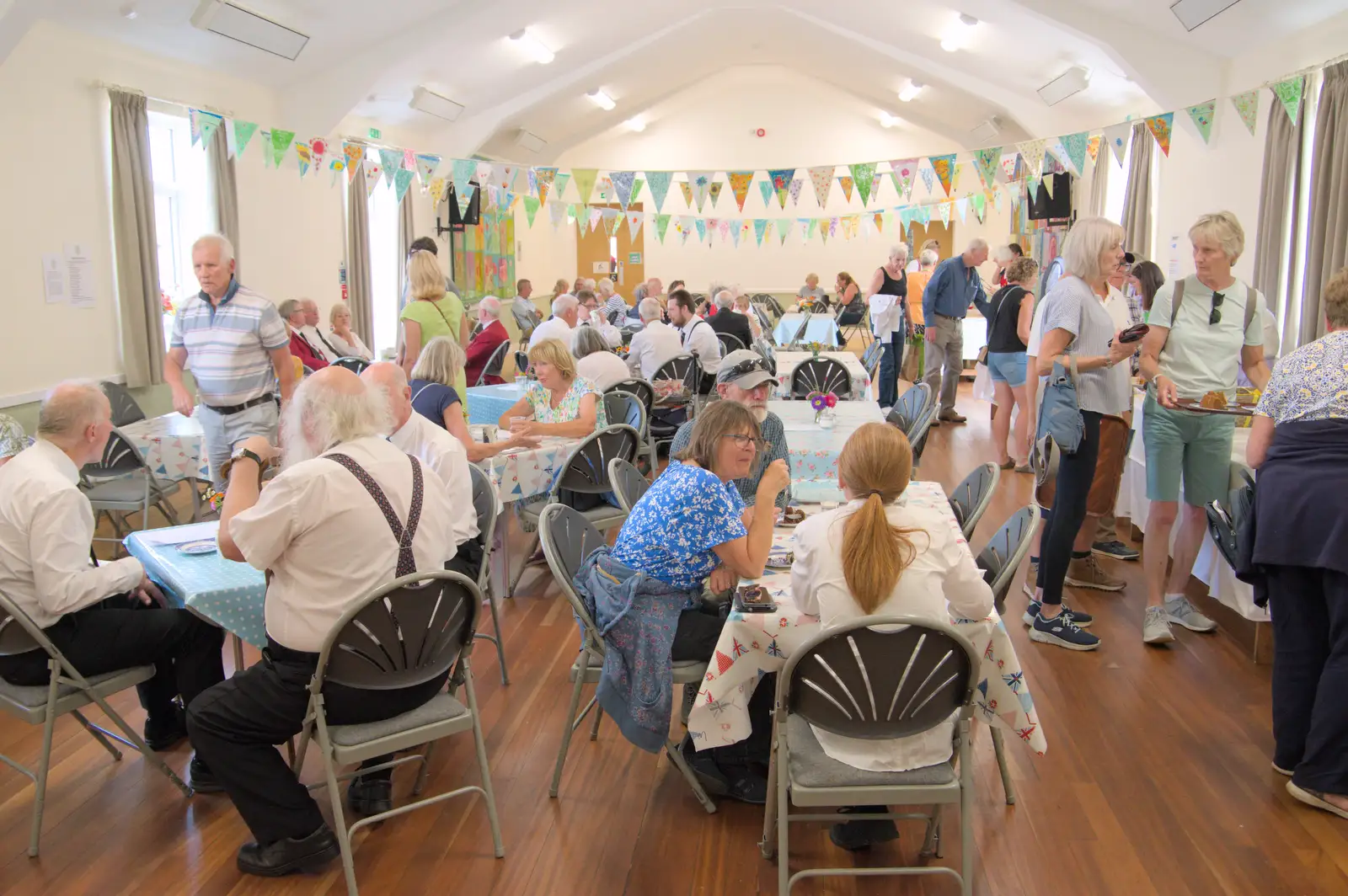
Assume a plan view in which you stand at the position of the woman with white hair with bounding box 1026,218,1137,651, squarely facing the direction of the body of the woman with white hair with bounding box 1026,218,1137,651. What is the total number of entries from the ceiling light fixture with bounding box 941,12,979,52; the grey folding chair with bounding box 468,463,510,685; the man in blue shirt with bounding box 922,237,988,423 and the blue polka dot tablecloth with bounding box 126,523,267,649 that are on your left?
2

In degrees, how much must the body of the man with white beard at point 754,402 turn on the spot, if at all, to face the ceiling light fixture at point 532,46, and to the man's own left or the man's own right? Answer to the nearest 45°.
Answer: approximately 135° to the man's own left

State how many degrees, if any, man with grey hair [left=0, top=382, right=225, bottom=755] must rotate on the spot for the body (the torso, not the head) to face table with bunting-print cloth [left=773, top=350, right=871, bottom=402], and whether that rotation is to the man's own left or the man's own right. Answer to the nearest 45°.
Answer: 0° — they already face it

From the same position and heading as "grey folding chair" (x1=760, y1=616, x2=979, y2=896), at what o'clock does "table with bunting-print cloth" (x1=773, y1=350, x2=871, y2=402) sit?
The table with bunting-print cloth is roughly at 12 o'clock from the grey folding chair.

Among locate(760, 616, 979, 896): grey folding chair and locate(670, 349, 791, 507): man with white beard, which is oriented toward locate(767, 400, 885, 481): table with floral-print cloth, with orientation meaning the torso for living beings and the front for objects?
the grey folding chair

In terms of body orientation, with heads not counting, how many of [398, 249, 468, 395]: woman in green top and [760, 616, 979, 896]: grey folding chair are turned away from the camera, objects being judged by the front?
2

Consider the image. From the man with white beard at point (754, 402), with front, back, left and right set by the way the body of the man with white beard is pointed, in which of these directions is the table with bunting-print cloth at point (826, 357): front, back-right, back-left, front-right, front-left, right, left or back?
back-left

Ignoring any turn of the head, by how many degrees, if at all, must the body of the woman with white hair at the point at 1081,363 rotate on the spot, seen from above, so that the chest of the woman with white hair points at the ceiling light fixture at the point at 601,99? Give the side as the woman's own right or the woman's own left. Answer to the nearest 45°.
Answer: approximately 135° to the woman's own left

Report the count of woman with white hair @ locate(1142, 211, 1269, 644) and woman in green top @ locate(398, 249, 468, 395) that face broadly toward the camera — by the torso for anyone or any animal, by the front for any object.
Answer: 1

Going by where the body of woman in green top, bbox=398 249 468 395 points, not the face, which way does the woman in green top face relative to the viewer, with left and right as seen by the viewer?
facing away from the viewer

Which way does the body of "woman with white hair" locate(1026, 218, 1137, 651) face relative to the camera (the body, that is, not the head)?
to the viewer's right

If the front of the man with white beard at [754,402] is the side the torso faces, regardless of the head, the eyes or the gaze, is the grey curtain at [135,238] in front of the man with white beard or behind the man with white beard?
behind

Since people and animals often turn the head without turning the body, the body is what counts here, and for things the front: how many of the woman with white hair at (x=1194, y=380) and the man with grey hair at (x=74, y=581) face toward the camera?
1
